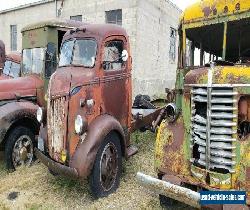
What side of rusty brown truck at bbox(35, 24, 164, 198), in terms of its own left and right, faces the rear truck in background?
right

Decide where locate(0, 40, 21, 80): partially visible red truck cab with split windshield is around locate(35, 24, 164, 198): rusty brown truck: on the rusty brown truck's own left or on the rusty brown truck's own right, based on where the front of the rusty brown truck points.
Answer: on the rusty brown truck's own right

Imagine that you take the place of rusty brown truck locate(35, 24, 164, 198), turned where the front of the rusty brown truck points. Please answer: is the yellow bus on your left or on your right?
on your left

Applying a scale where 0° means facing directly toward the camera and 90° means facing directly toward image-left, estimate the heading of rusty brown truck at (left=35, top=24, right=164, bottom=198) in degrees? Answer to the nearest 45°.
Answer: approximately 45°

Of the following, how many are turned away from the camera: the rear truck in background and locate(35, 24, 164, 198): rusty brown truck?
0

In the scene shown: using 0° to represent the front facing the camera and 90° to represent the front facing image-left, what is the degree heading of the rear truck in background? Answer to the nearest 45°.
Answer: approximately 45°

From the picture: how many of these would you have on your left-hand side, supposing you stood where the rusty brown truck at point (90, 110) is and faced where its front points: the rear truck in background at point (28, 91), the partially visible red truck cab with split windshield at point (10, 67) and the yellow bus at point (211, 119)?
1
